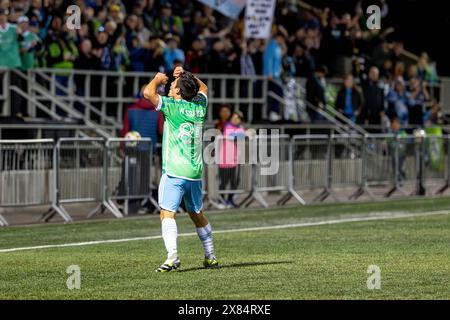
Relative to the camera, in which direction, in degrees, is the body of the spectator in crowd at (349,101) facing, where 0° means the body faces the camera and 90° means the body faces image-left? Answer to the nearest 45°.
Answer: approximately 0°

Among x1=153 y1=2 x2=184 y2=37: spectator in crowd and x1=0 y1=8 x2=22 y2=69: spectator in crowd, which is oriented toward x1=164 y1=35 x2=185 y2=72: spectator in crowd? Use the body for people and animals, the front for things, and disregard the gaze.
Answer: x1=153 y1=2 x2=184 y2=37: spectator in crowd

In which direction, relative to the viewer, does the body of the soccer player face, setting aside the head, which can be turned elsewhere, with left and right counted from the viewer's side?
facing away from the viewer and to the left of the viewer

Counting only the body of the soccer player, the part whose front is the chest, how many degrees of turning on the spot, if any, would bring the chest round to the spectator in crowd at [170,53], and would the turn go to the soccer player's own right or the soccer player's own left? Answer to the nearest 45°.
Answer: approximately 45° to the soccer player's own right
